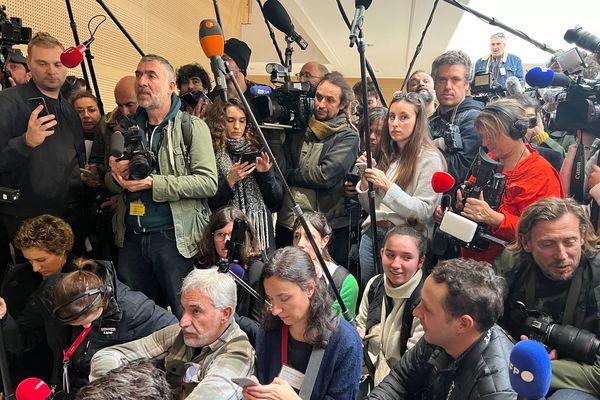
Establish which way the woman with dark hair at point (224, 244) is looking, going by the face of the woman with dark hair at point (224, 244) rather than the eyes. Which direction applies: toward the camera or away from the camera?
toward the camera

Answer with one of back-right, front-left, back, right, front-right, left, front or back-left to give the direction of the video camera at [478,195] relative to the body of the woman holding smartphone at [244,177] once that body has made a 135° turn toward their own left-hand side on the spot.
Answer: right

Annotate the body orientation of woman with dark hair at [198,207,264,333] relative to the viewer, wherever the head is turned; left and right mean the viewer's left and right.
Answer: facing the viewer and to the left of the viewer

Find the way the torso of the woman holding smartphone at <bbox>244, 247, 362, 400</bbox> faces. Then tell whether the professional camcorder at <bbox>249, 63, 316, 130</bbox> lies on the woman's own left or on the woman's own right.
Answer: on the woman's own right

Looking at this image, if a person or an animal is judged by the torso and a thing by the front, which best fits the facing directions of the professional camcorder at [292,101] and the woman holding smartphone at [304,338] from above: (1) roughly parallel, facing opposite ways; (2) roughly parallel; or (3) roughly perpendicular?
roughly parallel

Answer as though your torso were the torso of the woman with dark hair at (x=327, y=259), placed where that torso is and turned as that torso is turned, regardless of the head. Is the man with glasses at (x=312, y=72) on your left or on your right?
on your right

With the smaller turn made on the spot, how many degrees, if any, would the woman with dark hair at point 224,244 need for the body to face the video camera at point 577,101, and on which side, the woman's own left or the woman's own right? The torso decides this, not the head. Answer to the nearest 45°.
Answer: approximately 90° to the woman's own left

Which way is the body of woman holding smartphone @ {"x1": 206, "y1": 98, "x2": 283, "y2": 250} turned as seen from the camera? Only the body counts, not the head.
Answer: toward the camera

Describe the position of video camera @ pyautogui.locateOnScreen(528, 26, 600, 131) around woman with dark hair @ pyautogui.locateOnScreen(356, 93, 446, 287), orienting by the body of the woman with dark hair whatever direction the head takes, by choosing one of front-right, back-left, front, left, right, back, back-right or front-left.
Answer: left

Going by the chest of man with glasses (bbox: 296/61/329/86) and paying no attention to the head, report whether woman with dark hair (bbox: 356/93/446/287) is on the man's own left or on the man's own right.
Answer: on the man's own left

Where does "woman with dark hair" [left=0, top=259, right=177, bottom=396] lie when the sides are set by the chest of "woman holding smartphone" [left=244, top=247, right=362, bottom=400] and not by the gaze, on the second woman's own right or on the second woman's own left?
on the second woman's own right

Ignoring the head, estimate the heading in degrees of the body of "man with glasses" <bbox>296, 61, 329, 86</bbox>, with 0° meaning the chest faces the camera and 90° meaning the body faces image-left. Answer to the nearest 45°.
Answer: approximately 45°
